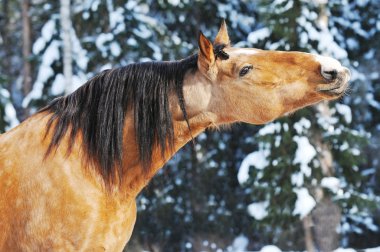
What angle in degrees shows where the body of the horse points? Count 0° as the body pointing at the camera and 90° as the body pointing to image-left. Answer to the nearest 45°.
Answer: approximately 270°
